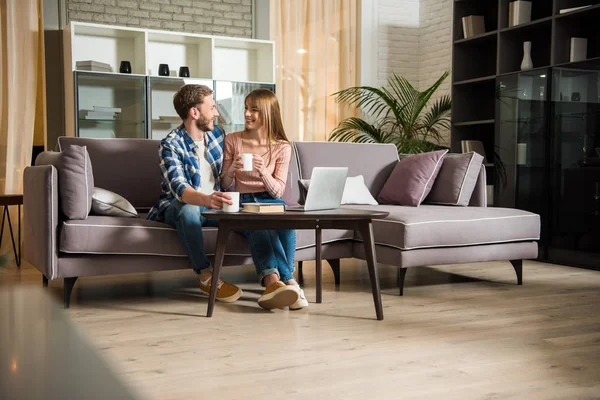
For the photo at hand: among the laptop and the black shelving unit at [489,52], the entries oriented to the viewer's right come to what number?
0

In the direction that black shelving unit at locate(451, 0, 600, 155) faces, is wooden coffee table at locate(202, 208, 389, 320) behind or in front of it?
in front

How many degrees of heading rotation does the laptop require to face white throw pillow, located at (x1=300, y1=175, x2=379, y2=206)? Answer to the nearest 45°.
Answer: approximately 45° to its right

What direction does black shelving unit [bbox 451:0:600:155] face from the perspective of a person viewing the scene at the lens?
facing the viewer and to the left of the viewer

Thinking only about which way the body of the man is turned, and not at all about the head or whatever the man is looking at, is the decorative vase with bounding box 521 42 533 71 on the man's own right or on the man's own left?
on the man's own left

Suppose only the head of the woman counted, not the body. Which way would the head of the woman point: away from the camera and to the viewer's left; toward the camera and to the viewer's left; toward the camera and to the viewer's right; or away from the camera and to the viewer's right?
toward the camera and to the viewer's left

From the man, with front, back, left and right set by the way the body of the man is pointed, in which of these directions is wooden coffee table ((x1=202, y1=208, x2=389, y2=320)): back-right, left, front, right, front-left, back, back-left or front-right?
front

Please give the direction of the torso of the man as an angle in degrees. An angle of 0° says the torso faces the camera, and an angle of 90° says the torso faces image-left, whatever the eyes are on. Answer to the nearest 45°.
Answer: approximately 315°

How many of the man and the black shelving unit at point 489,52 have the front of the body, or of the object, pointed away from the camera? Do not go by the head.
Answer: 0

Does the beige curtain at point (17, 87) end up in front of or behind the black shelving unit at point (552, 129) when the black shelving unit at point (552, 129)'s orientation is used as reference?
in front

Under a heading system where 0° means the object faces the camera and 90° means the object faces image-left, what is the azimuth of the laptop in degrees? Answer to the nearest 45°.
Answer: approximately 135°

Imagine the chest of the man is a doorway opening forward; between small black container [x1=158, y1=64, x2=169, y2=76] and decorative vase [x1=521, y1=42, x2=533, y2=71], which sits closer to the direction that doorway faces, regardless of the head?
the decorative vase

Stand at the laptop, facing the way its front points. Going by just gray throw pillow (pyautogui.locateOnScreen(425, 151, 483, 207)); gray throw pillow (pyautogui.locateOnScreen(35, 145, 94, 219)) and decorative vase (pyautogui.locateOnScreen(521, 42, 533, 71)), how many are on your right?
2

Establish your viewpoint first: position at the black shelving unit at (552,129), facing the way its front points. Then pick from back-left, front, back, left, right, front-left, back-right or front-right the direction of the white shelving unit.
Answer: front-right
